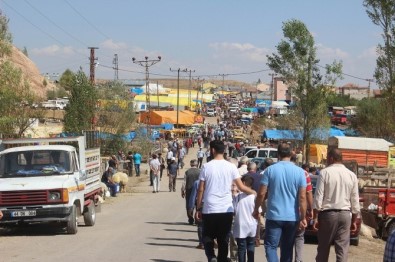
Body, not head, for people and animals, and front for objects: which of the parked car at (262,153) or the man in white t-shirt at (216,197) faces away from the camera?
the man in white t-shirt

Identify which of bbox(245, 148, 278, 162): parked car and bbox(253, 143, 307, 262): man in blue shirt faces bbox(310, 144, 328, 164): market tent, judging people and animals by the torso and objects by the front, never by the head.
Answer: the man in blue shirt

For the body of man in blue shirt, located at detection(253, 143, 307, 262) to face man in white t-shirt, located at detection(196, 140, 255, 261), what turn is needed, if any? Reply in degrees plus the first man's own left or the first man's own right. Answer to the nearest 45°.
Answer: approximately 45° to the first man's own left

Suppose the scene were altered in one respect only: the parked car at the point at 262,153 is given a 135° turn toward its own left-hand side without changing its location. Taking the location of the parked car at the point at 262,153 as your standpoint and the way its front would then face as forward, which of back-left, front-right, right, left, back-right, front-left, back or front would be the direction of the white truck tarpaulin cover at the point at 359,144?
front

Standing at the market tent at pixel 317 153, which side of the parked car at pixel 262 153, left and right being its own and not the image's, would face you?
back

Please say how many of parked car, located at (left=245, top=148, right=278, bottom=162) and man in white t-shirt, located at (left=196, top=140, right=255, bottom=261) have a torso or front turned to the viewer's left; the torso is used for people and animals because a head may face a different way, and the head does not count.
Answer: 1

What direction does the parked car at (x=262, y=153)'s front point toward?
to the viewer's left

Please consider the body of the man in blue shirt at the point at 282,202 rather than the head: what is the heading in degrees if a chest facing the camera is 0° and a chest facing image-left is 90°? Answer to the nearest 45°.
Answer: approximately 180°

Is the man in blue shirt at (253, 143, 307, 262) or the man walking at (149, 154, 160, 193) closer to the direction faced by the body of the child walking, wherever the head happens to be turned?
the man walking

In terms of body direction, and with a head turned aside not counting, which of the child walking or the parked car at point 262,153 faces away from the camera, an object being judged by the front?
the child walking

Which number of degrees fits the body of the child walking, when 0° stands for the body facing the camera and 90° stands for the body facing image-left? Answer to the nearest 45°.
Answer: approximately 180°
